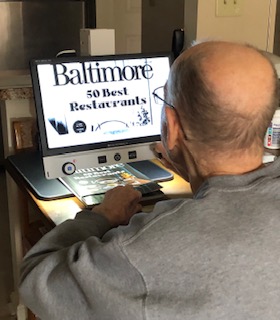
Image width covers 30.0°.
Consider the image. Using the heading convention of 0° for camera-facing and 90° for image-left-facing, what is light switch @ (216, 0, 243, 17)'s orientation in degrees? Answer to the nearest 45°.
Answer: approximately 0°

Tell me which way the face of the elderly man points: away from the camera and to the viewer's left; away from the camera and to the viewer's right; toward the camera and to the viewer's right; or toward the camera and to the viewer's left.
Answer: away from the camera and to the viewer's left

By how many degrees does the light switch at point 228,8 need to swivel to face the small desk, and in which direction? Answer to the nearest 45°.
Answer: approximately 45° to its right

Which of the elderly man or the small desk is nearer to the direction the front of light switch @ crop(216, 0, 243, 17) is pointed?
the elderly man

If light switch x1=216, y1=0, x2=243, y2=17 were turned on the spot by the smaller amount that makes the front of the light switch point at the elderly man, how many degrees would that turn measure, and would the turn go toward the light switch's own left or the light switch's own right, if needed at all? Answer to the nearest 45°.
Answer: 0° — it already faces them
